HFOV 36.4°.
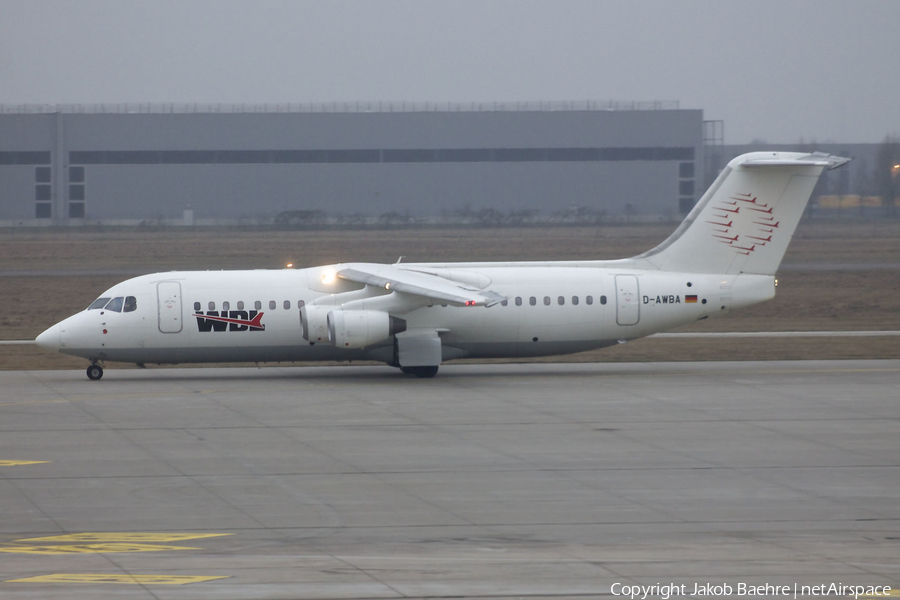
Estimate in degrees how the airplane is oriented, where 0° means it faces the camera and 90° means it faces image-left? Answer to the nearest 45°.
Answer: approximately 90°
